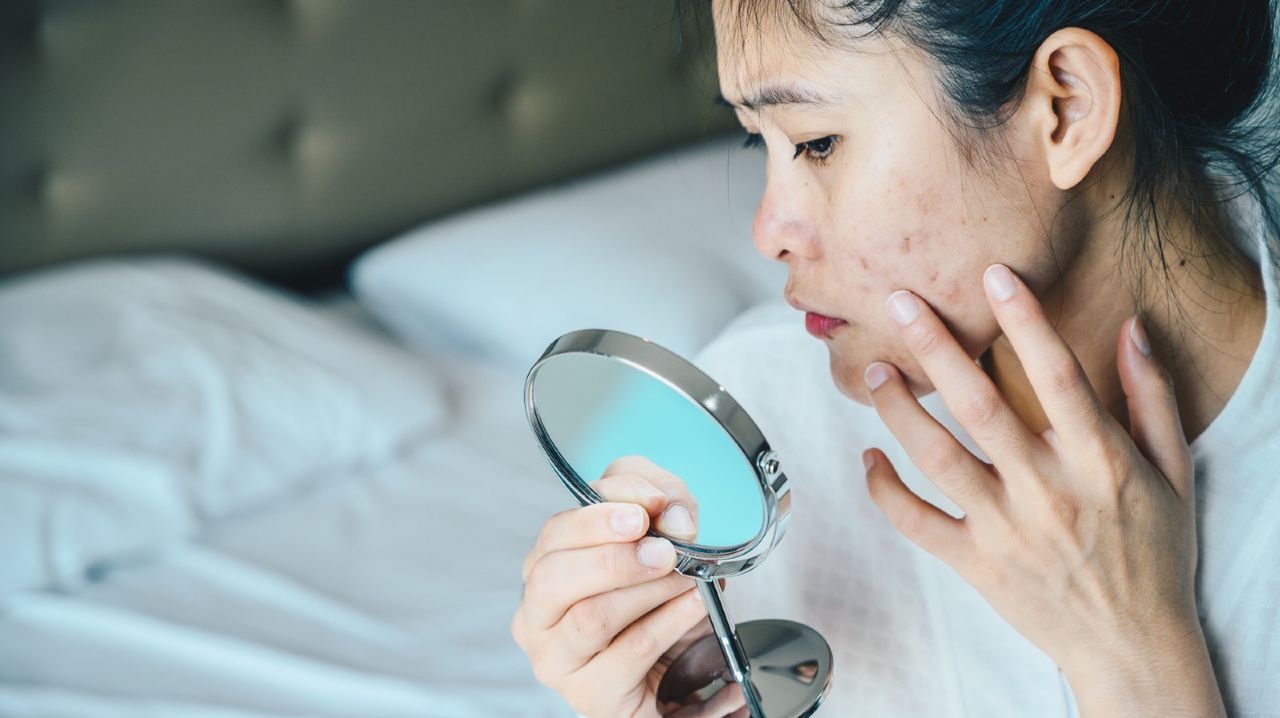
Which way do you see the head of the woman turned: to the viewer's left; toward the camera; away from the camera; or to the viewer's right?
to the viewer's left

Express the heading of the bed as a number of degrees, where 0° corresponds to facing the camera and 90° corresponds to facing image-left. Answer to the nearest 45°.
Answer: approximately 315°

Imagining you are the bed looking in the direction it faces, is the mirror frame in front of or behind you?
in front

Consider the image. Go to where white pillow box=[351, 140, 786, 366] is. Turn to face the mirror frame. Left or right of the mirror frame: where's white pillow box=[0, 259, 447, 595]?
right
